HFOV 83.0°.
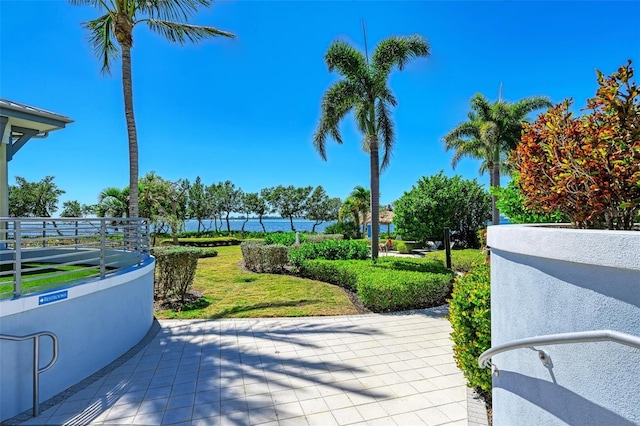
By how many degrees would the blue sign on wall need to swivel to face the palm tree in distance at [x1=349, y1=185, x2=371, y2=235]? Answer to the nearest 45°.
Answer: approximately 90° to its left

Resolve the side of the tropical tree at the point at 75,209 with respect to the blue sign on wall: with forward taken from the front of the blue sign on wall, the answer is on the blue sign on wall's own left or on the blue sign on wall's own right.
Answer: on the blue sign on wall's own left

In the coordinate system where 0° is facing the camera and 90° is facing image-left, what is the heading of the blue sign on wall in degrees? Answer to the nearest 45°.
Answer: approximately 315°

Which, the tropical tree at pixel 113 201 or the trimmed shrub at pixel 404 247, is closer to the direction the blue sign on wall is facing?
the trimmed shrub

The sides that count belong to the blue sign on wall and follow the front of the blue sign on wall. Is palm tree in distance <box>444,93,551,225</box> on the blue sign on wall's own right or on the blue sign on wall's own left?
on the blue sign on wall's own left

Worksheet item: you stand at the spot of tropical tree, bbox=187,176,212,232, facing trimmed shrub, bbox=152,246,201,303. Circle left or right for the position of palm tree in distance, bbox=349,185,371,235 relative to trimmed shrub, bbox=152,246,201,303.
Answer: left

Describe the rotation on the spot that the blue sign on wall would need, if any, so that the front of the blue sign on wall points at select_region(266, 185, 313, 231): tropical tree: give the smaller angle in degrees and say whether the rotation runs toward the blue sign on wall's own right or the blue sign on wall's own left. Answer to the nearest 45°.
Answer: approximately 90° to the blue sign on wall's own left

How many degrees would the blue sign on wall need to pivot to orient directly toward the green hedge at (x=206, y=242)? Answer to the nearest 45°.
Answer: approximately 90° to its left

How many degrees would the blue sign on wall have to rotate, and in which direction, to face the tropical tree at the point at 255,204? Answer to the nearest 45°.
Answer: approximately 90° to its left
